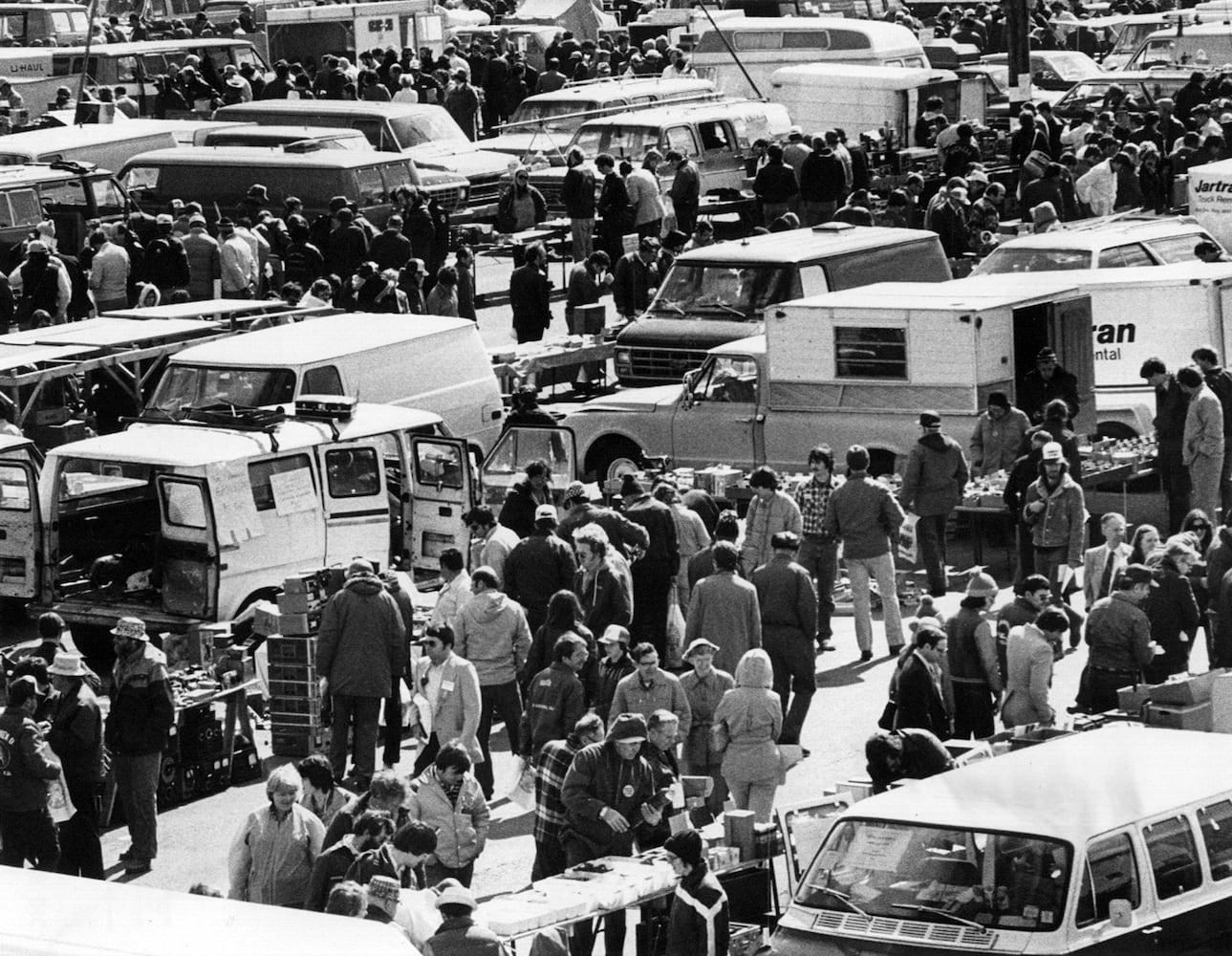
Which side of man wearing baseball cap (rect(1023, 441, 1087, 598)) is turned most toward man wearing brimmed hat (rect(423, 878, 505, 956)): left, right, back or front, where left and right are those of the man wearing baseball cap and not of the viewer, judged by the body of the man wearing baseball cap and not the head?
front

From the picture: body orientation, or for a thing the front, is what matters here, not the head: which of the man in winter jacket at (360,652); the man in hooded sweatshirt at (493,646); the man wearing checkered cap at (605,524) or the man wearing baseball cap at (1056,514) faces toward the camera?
the man wearing baseball cap

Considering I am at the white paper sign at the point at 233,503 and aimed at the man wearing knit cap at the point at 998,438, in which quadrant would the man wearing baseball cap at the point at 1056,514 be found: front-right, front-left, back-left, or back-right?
front-right

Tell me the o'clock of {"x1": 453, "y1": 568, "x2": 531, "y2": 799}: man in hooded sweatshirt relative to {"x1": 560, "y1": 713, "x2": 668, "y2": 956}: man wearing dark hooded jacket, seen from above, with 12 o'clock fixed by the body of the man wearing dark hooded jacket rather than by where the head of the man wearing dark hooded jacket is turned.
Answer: The man in hooded sweatshirt is roughly at 7 o'clock from the man wearing dark hooded jacket.

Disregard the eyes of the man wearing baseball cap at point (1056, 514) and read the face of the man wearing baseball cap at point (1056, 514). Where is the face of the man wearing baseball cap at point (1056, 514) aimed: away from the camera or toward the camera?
toward the camera

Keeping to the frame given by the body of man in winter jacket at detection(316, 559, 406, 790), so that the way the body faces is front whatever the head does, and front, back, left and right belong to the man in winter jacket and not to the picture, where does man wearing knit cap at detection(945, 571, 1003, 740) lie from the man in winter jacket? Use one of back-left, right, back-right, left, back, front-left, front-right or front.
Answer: right

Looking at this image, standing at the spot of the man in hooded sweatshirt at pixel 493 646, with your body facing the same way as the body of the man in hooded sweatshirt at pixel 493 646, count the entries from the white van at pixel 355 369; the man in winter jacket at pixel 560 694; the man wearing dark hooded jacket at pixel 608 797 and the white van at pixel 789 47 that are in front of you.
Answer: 2

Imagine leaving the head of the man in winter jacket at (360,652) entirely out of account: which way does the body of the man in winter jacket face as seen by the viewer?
away from the camera

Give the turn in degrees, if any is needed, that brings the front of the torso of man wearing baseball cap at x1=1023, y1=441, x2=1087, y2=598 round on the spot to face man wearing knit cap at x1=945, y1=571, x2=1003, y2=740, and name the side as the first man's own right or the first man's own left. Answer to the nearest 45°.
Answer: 0° — they already face them

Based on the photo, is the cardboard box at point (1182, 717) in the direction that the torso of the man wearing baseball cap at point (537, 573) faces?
no

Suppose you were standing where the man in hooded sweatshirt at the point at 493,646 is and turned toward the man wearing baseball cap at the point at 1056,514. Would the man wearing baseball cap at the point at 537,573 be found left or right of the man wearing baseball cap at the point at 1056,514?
left

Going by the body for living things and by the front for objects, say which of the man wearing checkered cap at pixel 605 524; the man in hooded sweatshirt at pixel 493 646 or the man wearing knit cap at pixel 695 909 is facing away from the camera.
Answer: the man in hooded sweatshirt

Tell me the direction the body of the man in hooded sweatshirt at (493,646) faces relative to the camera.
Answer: away from the camera

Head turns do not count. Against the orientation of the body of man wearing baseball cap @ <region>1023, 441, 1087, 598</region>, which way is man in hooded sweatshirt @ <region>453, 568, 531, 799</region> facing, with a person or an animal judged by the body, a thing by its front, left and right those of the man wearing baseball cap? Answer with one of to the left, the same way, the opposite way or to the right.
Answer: the opposite way

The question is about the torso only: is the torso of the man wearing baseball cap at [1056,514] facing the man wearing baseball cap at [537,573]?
no

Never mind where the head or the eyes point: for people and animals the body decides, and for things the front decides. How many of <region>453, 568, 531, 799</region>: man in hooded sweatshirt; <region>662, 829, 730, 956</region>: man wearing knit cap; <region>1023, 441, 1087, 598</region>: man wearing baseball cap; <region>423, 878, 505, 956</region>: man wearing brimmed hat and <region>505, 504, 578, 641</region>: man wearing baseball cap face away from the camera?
3

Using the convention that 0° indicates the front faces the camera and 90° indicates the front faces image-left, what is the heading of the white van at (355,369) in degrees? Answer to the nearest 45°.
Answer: approximately 45°

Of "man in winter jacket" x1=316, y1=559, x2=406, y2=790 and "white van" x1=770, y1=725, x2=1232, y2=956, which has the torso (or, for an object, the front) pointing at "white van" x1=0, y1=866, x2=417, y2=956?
"white van" x1=770, y1=725, x2=1232, y2=956
